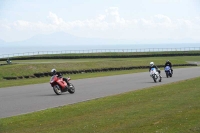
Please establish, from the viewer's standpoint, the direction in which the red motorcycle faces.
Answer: facing the viewer and to the left of the viewer

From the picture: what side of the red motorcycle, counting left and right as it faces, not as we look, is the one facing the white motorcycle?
back
